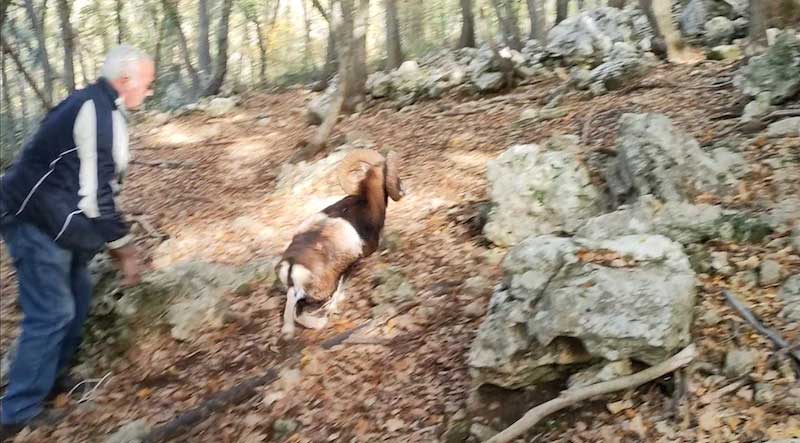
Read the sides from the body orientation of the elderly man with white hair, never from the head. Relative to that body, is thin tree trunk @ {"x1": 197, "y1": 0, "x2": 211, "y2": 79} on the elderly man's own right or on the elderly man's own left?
on the elderly man's own left

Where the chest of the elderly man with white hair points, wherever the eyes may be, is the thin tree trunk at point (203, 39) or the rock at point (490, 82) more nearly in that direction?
the rock

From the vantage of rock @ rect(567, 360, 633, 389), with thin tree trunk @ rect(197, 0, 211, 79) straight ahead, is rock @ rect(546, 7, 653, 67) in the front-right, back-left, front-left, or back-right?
front-right

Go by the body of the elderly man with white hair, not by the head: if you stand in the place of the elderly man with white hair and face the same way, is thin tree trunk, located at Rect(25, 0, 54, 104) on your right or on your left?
on your left

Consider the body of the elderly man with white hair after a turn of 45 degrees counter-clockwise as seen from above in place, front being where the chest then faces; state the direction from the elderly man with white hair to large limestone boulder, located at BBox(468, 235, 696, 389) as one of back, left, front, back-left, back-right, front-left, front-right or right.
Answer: right

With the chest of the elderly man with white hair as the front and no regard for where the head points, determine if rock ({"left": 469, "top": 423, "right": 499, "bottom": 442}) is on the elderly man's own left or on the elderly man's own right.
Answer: on the elderly man's own right

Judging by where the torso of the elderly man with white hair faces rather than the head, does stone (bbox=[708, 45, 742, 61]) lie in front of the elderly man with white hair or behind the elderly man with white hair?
in front

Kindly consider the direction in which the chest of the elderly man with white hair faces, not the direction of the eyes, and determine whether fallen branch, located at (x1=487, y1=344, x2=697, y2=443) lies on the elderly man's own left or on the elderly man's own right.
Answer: on the elderly man's own right

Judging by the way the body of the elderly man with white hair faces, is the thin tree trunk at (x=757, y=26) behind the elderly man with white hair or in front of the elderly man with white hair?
in front

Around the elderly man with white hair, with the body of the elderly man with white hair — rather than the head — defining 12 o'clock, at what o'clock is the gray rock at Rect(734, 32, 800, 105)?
The gray rock is roughly at 12 o'clock from the elderly man with white hair.

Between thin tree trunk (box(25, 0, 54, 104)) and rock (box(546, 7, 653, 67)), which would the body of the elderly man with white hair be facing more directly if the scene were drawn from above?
the rock

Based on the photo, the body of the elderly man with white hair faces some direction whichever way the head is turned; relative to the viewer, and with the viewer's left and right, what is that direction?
facing to the right of the viewer

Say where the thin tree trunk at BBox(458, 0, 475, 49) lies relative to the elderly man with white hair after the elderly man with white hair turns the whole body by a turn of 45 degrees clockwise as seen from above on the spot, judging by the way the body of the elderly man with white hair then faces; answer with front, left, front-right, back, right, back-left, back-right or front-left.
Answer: left

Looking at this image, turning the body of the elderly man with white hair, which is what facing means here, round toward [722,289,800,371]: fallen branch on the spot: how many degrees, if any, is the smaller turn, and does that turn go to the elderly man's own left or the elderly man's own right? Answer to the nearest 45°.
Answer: approximately 45° to the elderly man's own right

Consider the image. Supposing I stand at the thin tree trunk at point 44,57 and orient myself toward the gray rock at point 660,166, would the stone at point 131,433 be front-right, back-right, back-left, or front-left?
front-right

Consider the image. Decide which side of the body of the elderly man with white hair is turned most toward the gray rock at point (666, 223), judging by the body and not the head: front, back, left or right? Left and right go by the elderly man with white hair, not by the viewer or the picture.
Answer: front
